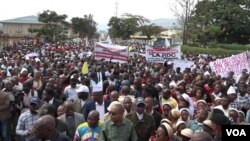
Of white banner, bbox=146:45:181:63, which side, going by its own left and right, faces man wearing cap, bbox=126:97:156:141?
front

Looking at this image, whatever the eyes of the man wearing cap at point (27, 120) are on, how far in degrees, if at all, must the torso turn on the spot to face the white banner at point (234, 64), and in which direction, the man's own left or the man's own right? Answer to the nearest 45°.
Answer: approximately 90° to the man's own left

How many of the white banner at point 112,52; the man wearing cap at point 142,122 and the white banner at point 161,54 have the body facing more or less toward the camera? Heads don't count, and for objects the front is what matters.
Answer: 3

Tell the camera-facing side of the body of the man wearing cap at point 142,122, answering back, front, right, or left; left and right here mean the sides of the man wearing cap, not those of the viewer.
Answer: front

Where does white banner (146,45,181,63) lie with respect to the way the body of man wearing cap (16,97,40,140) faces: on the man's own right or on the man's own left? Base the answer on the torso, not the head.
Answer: on the man's own left

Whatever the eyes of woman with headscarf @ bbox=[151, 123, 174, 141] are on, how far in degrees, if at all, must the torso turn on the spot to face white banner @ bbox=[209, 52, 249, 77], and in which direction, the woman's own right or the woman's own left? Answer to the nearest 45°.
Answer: approximately 135° to the woman's own right

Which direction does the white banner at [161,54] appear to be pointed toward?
toward the camera

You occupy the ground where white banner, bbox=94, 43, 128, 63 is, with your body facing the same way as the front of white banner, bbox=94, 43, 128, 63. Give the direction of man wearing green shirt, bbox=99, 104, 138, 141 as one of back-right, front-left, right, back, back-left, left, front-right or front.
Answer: front

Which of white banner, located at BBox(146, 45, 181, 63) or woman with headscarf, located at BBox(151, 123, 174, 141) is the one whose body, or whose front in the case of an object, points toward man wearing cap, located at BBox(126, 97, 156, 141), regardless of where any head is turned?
the white banner

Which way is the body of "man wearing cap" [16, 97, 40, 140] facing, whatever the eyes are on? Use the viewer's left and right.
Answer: facing the viewer and to the right of the viewer
